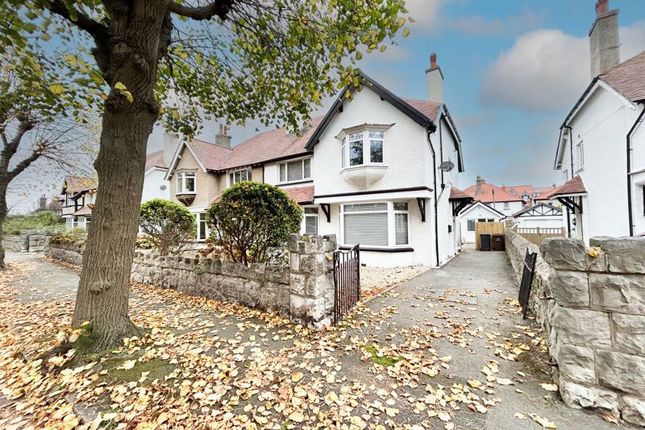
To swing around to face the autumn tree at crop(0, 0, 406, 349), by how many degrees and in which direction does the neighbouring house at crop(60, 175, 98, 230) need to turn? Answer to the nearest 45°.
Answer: approximately 45° to its left

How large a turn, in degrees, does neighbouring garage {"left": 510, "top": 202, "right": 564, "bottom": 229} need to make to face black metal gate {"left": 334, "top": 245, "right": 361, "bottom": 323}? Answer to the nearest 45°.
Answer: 0° — it already faces it

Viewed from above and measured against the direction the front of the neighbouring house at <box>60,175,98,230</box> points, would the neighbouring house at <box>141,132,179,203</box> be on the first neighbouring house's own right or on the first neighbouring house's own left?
on the first neighbouring house's own left

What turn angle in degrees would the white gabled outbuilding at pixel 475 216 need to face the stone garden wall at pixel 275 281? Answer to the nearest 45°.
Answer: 0° — it already faces it

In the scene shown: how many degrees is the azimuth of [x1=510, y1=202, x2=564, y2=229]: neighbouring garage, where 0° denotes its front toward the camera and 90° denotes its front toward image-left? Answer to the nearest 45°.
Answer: approximately 0°

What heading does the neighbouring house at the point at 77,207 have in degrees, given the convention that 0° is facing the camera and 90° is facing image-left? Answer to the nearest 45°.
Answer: approximately 45°

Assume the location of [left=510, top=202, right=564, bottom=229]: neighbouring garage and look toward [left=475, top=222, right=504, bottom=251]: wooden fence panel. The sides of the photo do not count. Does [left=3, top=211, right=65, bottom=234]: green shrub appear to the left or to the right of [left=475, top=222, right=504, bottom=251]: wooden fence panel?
right

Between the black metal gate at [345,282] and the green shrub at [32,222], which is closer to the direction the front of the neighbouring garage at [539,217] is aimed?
the black metal gate

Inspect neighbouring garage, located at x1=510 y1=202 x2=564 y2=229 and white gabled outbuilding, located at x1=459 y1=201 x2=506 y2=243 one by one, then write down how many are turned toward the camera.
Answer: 2

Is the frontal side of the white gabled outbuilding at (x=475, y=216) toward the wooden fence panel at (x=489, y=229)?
yes
